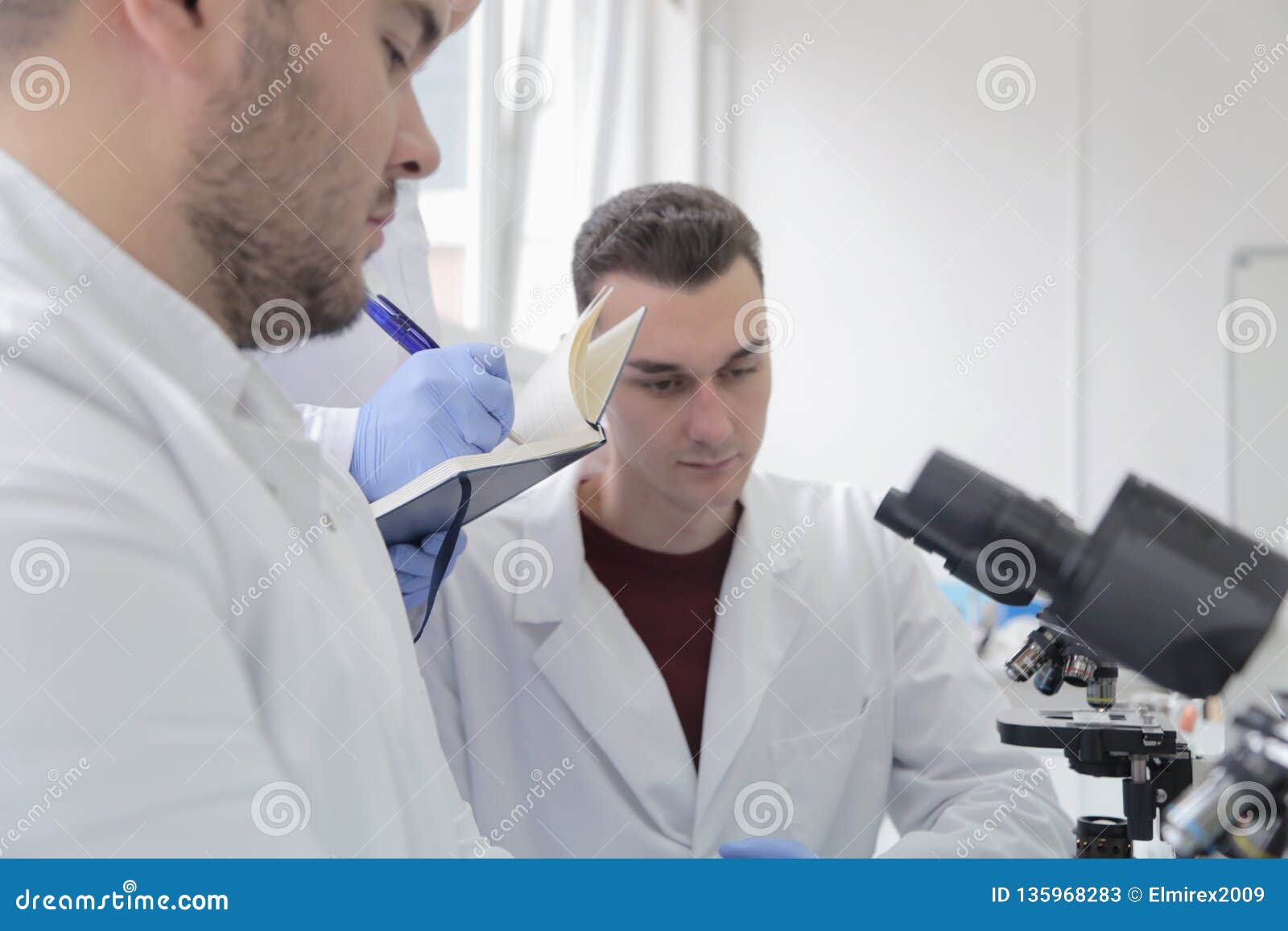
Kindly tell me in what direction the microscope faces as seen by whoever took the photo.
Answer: facing to the left of the viewer

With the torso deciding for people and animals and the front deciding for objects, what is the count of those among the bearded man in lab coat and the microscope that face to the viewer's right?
1

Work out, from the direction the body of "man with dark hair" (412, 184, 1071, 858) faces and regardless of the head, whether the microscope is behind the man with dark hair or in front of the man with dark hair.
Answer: in front

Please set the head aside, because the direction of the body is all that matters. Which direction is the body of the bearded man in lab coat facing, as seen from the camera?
to the viewer's right

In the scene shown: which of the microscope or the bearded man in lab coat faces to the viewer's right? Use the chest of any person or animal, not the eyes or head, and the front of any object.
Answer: the bearded man in lab coat

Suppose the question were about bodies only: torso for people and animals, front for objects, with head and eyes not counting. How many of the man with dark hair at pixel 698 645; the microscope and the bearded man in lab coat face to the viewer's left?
1

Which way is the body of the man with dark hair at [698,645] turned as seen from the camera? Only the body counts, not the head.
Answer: toward the camera

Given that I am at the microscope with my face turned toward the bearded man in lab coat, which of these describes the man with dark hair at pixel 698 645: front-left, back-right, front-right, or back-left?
front-right

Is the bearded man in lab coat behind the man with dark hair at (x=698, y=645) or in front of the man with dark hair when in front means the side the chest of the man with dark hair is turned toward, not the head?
in front

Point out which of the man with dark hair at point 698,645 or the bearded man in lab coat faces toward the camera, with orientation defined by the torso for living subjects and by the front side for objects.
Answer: the man with dark hair

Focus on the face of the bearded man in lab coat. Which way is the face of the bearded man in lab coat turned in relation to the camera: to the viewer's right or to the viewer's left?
to the viewer's right
